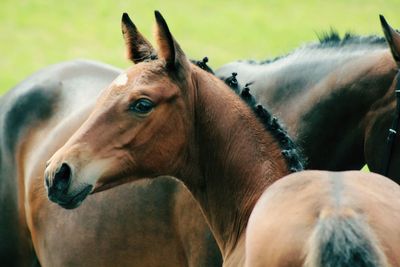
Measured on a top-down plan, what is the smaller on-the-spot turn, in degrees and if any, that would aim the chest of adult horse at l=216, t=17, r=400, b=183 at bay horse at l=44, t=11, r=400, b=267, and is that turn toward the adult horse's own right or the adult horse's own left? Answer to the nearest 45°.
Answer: approximately 135° to the adult horse's own right

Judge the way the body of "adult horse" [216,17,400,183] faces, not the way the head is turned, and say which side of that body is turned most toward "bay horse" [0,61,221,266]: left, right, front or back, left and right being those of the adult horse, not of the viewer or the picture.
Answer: back

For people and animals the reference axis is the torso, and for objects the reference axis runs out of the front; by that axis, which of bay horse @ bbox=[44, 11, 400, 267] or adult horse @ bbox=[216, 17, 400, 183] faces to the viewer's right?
the adult horse

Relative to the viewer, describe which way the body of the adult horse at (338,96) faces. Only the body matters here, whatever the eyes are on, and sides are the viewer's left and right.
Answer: facing to the right of the viewer
